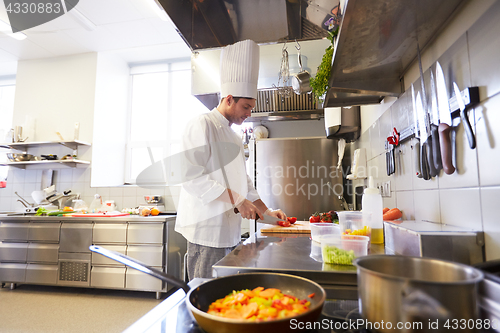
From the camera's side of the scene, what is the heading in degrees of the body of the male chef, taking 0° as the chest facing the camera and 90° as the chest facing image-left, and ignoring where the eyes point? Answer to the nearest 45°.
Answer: approximately 270°

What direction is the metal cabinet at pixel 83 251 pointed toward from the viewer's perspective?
toward the camera

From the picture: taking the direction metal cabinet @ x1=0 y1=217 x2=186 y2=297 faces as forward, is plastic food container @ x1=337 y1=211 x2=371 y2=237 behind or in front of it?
in front

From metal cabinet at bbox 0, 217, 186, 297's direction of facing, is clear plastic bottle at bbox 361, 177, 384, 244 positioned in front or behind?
in front

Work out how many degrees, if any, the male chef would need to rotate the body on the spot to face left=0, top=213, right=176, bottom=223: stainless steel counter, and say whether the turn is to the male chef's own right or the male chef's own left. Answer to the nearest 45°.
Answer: approximately 135° to the male chef's own left

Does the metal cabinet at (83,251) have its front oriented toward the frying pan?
yes
